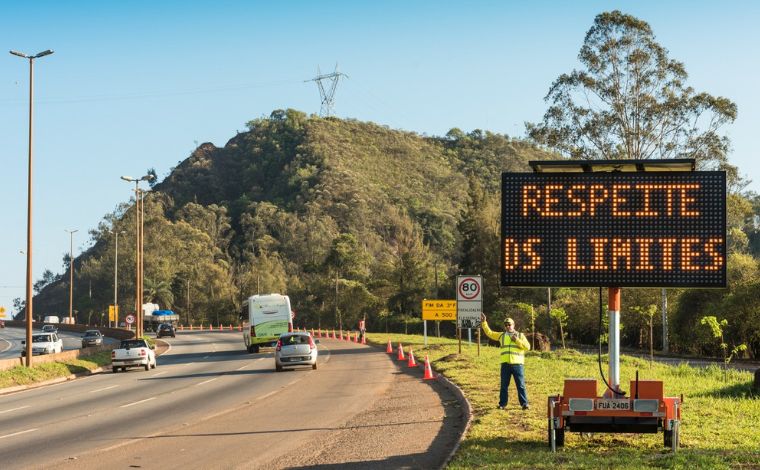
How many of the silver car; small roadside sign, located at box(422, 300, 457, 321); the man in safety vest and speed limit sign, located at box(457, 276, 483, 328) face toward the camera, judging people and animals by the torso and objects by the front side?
3

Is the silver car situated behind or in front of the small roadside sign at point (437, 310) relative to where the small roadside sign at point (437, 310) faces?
in front

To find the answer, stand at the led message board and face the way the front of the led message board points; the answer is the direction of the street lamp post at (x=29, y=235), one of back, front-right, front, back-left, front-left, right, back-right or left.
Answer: back-right

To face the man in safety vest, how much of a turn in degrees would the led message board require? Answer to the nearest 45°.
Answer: approximately 180°

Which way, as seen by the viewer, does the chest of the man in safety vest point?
toward the camera

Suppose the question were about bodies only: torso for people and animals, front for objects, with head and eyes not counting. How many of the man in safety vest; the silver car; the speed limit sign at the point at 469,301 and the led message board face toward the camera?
3

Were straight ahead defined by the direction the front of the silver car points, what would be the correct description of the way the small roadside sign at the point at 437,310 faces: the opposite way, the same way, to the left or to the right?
the opposite way

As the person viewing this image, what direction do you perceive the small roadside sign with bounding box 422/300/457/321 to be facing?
facing the viewer

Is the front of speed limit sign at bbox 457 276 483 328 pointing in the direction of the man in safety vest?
yes

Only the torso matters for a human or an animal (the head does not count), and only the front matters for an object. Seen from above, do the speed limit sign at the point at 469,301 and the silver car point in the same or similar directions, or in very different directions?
very different directions

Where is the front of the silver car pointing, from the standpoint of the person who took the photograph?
facing away from the viewer
